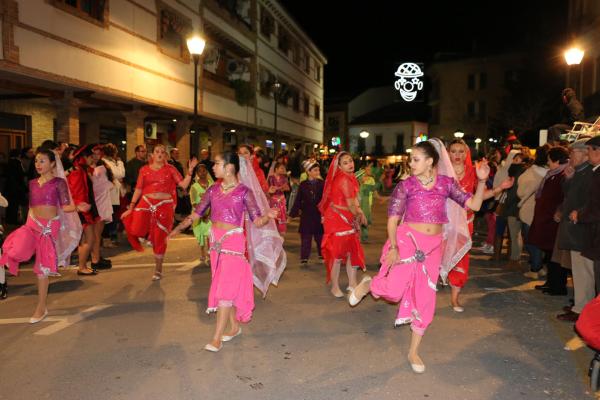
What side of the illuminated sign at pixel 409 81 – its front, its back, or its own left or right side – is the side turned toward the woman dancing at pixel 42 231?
front

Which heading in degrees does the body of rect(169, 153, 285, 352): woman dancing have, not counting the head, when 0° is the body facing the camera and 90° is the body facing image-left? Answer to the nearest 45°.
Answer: approximately 45°

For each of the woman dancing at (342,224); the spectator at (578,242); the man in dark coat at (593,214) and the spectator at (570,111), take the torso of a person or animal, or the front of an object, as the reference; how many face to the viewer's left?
3

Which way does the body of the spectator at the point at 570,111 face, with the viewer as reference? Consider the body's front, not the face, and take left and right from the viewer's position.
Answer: facing to the left of the viewer

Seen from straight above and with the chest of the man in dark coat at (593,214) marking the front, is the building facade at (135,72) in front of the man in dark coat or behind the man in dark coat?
in front

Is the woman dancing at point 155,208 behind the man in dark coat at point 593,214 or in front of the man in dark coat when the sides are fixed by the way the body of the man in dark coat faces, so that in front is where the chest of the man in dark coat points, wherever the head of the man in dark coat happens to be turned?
in front

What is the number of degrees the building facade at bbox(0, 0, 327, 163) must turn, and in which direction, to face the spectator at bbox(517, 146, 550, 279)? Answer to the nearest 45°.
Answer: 0° — it already faces them

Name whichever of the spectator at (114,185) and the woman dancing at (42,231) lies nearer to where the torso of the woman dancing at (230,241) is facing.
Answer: the woman dancing

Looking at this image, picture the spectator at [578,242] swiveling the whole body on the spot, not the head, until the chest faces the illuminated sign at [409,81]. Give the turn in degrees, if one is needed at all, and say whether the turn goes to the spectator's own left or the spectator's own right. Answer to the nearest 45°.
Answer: approximately 45° to the spectator's own right

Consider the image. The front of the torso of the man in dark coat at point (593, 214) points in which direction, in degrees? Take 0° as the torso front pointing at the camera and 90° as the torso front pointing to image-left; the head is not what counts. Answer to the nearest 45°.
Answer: approximately 90°

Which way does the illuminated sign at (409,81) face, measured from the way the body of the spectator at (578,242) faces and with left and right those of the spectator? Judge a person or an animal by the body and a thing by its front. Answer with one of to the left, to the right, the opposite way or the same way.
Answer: to the left

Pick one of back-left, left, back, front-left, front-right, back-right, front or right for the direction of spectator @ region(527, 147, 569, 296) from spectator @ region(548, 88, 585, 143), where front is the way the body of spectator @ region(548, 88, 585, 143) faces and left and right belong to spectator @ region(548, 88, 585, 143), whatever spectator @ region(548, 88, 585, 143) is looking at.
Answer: left
